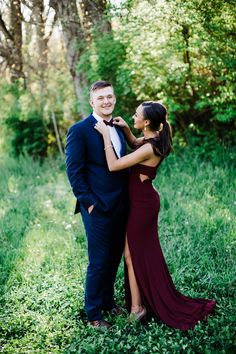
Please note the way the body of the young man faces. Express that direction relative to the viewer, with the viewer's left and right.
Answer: facing the viewer and to the right of the viewer

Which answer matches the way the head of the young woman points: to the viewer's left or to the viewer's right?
to the viewer's left

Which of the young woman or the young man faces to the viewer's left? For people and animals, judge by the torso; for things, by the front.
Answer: the young woman

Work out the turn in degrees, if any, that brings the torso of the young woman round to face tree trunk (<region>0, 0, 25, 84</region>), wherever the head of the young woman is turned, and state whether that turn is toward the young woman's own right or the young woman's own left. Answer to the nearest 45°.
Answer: approximately 90° to the young woman's own right

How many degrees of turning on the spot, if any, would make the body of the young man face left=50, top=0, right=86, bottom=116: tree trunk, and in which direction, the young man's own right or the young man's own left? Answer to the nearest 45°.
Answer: approximately 135° to the young man's own left

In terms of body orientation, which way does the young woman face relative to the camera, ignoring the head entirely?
to the viewer's left

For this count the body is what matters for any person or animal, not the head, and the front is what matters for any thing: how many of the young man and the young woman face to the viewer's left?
1
